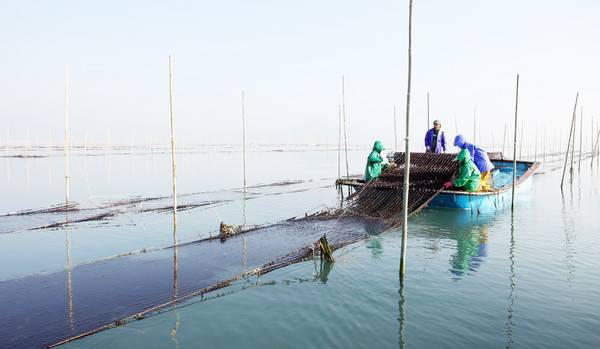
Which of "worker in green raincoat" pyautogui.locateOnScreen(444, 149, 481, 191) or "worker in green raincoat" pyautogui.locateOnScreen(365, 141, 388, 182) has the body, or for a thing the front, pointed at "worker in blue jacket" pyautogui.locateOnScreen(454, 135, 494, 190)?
"worker in green raincoat" pyautogui.locateOnScreen(365, 141, 388, 182)

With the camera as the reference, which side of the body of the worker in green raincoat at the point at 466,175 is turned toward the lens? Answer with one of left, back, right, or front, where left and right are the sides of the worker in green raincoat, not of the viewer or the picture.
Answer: left

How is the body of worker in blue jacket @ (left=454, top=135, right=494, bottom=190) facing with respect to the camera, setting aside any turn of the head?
to the viewer's left

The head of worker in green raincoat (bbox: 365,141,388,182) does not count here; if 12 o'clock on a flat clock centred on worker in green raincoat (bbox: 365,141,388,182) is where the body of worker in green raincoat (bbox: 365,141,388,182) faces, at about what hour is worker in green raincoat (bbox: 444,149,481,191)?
worker in green raincoat (bbox: 444,149,481,191) is roughly at 1 o'clock from worker in green raincoat (bbox: 365,141,388,182).

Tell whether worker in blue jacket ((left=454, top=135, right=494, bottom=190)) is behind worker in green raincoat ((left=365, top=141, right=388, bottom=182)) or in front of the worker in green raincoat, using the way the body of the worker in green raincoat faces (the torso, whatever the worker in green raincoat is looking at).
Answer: in front

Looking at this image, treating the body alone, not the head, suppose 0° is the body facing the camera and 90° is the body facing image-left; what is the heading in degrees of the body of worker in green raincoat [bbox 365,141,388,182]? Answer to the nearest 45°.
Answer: approximately 270°

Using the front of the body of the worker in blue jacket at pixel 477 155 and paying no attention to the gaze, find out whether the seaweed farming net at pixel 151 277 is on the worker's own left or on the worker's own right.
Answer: on the worker's own left

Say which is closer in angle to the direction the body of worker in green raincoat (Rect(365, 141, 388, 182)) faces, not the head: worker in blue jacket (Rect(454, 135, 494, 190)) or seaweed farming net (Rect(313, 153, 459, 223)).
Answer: the worker in blue jacket

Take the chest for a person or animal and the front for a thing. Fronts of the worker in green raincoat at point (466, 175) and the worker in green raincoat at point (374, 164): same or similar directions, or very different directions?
very different directions

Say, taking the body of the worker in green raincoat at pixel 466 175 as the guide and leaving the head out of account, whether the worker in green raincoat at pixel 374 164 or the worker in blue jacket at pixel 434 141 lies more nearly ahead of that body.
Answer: the worker in green raincoat
